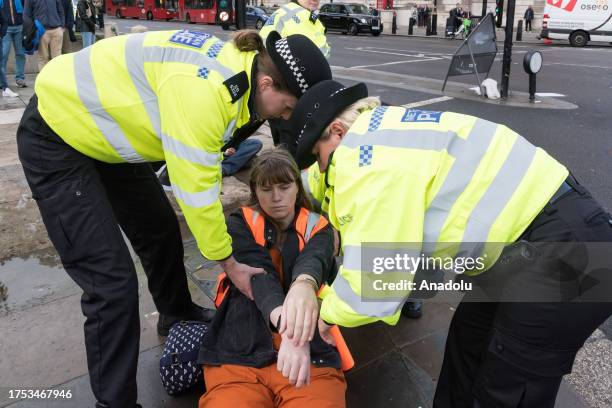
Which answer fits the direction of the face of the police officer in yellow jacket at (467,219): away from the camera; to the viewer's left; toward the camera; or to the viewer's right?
to the viewer's left

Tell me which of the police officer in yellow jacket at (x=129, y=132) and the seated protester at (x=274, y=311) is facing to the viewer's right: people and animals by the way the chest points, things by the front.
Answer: the police officer in yellow jacket

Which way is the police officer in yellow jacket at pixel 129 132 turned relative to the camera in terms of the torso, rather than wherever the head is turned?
to the viewer's right

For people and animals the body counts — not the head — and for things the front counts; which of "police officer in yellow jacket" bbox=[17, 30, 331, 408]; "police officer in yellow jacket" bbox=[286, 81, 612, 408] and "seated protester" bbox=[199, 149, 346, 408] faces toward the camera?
the seated protester

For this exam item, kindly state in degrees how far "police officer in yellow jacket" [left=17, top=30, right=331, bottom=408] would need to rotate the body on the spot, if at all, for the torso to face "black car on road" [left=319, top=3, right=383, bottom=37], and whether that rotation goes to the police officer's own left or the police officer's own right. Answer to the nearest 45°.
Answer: approximately 90° to the police officer's own left

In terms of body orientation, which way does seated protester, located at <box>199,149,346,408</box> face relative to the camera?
toward the camera

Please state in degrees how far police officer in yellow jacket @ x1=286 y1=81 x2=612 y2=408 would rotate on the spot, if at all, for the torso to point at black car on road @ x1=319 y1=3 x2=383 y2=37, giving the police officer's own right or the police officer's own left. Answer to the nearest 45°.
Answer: approximately 90° to the police officer's own right

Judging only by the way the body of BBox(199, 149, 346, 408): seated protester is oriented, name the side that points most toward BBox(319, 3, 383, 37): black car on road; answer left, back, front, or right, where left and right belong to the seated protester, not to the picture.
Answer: back

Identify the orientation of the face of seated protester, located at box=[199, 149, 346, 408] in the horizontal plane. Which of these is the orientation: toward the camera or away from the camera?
toward the camera

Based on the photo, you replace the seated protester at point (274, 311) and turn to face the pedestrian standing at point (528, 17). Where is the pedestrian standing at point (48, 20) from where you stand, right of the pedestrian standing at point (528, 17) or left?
left

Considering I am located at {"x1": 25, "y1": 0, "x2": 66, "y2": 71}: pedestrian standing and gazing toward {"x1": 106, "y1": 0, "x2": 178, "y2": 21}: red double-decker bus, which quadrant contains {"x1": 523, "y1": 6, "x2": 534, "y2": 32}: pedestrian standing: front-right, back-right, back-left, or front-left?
front-right

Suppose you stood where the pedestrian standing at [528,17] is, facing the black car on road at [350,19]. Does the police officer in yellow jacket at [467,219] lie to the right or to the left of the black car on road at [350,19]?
left

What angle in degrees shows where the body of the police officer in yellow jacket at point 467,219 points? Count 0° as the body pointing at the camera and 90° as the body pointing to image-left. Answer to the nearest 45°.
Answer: approximately 90°

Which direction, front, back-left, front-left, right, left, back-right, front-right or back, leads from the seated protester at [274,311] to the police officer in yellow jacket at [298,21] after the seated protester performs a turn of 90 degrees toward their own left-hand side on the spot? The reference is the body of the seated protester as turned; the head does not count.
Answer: left
